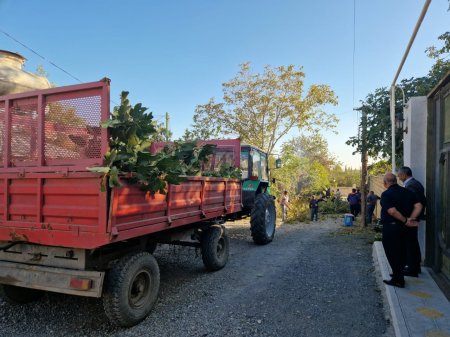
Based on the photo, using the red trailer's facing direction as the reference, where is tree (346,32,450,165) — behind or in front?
in front

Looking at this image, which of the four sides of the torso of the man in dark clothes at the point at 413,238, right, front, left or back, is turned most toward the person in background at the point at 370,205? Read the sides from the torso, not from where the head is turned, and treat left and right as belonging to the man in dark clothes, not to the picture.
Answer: right

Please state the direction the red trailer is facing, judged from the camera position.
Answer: facing away from the viewer and to the right of the viewer

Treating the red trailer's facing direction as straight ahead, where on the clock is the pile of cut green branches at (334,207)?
The pile of cut green branches is roughly at 12 o'clock from the red trailer.

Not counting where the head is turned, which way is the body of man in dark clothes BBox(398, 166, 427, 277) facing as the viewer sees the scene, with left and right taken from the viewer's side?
facing to the left of the viewer

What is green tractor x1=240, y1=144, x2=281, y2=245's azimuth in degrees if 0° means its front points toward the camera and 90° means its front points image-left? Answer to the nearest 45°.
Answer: approximately 225°

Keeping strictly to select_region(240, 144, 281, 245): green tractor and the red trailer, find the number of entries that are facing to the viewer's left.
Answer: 0

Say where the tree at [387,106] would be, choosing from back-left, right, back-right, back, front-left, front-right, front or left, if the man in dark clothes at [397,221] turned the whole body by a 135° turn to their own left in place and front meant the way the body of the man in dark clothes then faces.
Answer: back

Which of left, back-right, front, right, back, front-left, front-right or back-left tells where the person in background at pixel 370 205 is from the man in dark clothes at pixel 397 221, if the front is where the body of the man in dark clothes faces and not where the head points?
front-right

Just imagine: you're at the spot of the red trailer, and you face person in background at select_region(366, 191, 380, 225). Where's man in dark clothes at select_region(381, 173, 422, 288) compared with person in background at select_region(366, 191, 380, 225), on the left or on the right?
right

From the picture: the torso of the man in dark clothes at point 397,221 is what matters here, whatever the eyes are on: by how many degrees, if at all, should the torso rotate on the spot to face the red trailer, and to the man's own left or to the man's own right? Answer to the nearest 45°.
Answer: approximately 90° to the man's own left

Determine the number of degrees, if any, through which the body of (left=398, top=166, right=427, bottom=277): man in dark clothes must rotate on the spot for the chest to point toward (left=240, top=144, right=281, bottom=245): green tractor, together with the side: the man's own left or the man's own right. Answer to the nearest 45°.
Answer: approximately 45° to the man's own right
